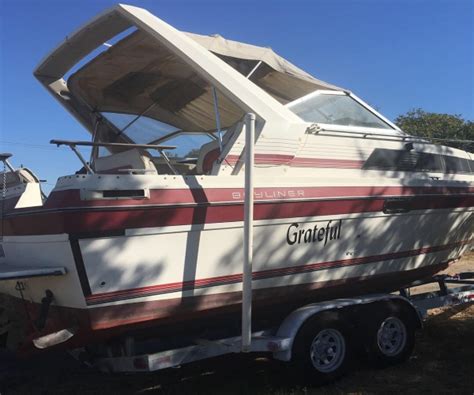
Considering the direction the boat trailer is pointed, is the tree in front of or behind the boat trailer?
in front

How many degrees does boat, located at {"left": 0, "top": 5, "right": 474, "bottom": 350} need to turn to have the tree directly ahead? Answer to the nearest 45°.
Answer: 0° — it already faces it

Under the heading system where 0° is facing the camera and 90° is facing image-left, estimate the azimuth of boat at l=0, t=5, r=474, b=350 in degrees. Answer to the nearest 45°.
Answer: approximately 225°

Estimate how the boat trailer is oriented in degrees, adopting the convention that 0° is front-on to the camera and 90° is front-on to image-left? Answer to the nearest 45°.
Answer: approximately 225°
